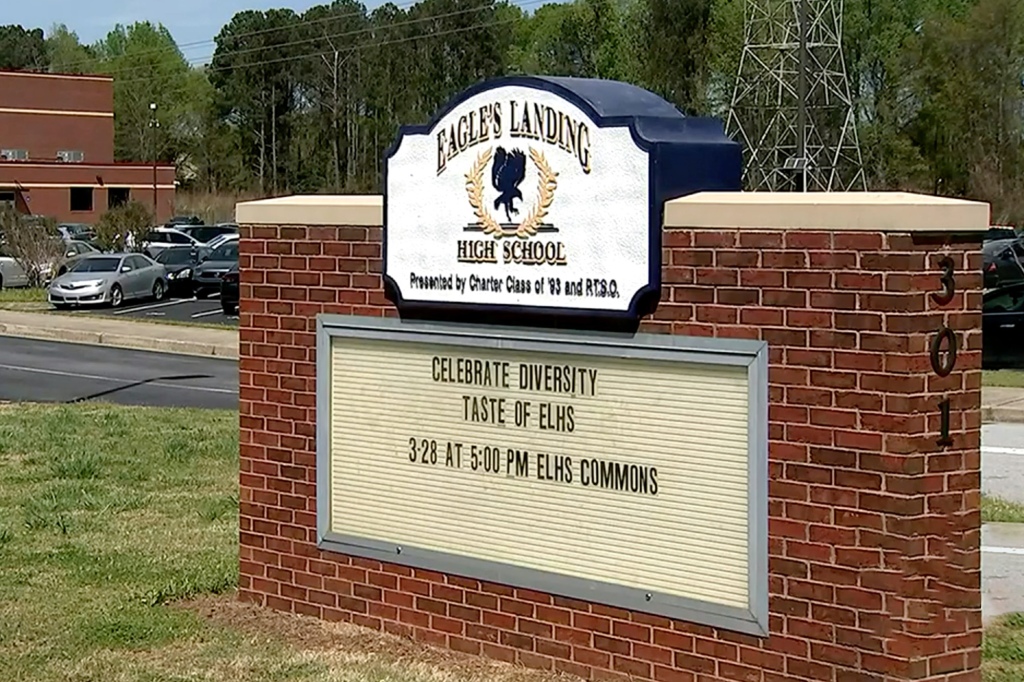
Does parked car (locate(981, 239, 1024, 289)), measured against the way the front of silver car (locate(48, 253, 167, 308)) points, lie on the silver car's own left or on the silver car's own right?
on the silver car's own left

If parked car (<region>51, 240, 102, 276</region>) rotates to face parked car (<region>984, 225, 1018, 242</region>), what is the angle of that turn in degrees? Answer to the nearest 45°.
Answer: approximately 90° to its left

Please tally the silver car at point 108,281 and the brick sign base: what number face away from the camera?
0

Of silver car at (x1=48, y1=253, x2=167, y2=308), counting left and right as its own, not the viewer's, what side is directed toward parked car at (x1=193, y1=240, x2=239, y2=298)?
back

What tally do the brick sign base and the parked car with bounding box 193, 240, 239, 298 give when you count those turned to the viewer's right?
0

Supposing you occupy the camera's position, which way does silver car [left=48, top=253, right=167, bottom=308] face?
facing the viewer and to the left of the viewer

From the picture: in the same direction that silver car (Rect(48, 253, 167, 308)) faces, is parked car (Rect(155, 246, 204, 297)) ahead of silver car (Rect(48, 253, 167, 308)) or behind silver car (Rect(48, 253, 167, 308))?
behind
